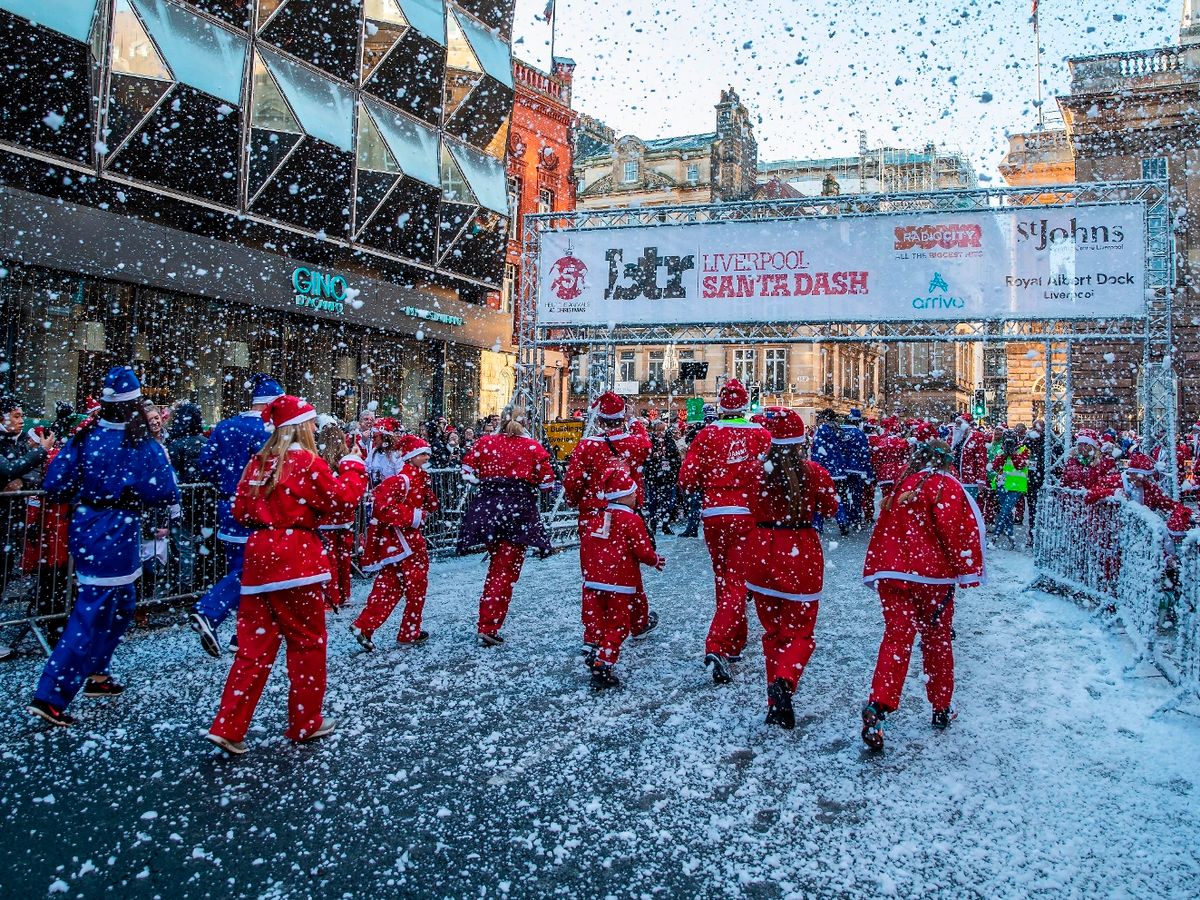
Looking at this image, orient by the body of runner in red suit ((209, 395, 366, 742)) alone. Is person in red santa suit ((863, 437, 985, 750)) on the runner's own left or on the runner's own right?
on the runner's own right

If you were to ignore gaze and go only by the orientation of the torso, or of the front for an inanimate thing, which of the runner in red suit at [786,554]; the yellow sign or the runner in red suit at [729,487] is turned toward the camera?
the yellow sign

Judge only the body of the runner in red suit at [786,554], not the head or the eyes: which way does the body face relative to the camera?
away from the camera

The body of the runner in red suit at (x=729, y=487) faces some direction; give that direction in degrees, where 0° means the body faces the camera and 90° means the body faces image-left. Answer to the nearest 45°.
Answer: approximately 180°

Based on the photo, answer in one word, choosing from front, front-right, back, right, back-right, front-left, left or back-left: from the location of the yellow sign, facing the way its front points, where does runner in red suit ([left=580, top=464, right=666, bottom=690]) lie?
front

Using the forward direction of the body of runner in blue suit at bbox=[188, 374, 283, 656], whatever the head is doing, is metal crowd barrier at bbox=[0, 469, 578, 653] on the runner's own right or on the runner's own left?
on the runner's own left

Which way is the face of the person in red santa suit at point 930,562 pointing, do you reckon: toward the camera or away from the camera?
away from the camera

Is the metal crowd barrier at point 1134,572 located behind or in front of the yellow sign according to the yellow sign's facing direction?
in front

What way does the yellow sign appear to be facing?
toward the camera

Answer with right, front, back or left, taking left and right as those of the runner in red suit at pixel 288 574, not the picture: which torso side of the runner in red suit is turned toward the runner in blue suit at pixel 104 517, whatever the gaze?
left

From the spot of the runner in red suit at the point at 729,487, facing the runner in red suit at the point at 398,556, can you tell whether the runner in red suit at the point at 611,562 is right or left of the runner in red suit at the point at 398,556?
left
